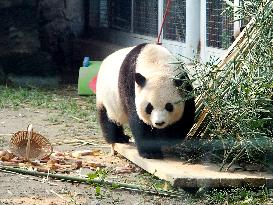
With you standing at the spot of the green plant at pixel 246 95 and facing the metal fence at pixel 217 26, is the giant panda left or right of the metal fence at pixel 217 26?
left

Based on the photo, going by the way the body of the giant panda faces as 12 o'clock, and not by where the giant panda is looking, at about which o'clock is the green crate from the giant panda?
The green crate is roughly at 7 o'clock from the giant panda.

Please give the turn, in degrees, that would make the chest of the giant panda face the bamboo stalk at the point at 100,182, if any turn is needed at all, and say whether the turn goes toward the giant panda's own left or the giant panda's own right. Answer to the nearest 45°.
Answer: approximately 90° to the giant panda's own right

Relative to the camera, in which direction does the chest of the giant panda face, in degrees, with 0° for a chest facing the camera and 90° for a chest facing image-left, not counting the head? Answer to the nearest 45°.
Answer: approximately 315°

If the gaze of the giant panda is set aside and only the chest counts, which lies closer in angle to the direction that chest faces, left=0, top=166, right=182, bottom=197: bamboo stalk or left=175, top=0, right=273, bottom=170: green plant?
the green plant

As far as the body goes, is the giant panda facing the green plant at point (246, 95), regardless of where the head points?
yes
